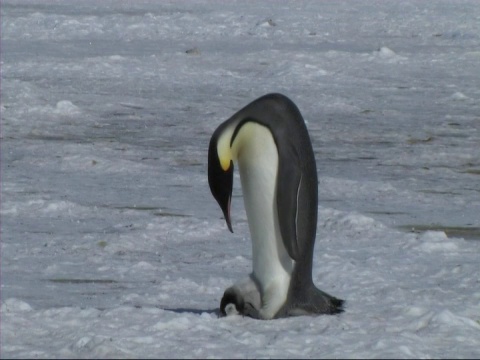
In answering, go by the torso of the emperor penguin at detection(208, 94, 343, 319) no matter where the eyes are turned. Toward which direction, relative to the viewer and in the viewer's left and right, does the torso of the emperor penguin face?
facing to the left of the viewer
